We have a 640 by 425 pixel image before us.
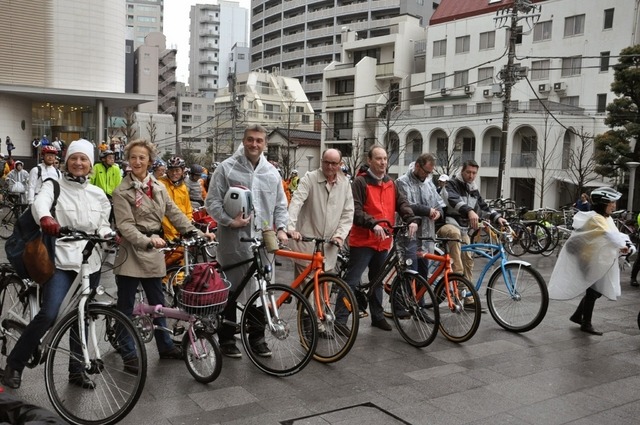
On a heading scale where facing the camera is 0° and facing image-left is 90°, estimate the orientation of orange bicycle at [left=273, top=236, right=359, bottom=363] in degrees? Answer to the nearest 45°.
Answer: approximately 315°

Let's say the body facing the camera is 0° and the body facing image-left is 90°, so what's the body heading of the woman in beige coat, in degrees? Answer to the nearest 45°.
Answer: approximately 315°

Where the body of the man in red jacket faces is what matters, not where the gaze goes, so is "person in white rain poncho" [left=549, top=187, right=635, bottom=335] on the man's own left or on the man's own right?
on the man's own left

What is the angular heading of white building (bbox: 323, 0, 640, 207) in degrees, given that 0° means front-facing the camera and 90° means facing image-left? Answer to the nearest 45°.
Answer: approximately 45°

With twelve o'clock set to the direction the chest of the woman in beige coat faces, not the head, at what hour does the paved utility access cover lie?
The paved utility access cover is roughly at 12 o'clock from the woman in beige coat.

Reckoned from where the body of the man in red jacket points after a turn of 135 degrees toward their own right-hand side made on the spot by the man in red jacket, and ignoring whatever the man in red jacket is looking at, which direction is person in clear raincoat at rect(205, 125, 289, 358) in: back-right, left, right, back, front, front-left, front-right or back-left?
front-left

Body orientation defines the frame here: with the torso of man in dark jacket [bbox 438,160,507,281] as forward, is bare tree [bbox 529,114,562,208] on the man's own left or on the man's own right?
on the man's own left
